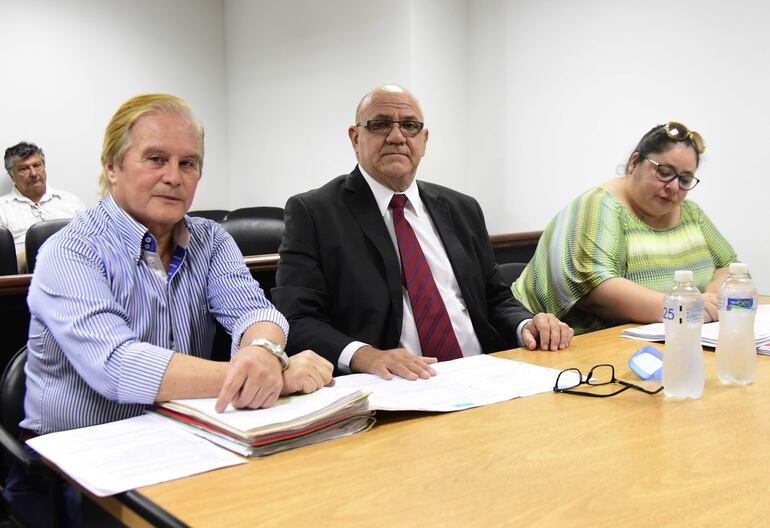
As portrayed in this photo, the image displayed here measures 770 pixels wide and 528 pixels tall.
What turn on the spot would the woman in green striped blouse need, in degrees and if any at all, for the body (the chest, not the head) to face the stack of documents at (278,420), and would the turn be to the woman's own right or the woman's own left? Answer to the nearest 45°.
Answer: approximately 45° to the woman's own right

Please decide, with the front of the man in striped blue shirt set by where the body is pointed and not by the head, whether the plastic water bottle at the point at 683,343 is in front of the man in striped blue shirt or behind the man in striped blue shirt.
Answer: in front

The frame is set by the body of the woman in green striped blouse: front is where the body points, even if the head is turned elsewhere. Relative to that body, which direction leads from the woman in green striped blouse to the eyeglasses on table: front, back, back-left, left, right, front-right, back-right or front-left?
front-right

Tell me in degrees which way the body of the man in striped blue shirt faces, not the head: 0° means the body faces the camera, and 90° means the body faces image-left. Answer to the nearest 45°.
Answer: approximately 315°

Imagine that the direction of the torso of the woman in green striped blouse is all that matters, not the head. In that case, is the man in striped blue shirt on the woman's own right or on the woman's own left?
on the woman's own right

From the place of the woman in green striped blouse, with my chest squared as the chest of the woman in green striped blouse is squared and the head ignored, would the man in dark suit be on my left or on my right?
on my right

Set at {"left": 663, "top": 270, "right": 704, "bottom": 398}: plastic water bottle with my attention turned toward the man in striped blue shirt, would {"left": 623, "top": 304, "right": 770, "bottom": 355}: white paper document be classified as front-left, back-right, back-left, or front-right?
back-right

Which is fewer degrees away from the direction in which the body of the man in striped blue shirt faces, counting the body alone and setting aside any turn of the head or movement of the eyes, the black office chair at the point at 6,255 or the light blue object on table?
the light blue object on table

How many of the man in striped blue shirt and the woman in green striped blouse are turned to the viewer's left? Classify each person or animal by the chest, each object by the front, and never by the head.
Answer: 0
